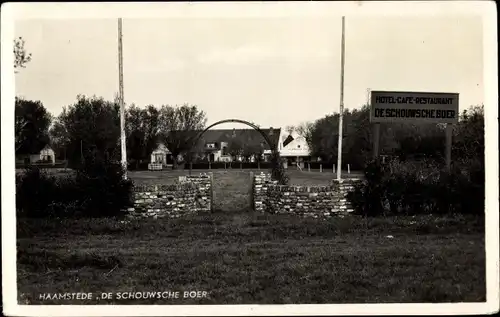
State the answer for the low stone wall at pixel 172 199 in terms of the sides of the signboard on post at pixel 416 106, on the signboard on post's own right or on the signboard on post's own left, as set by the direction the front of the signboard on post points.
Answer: on the signboard on post's own right

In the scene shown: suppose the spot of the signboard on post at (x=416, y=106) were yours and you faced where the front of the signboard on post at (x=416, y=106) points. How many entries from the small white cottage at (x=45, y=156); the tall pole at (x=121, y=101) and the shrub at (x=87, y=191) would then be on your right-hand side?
3

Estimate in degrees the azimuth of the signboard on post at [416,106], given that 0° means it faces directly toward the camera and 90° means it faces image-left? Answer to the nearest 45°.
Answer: approximately 0°

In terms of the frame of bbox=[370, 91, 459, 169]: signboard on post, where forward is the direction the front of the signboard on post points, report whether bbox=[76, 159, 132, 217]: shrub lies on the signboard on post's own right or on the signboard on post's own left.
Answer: on the signboard on post's own right

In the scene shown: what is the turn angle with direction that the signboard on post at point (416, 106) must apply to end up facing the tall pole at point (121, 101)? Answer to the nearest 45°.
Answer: approximately 90° to its right

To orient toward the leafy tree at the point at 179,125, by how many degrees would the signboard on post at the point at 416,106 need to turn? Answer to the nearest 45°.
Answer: approximately 90° to its right

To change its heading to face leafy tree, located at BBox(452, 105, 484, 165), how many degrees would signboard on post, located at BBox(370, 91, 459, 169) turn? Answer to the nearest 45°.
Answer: approximately 90° to its left

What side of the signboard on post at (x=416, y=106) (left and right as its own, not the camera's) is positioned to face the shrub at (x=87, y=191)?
right
